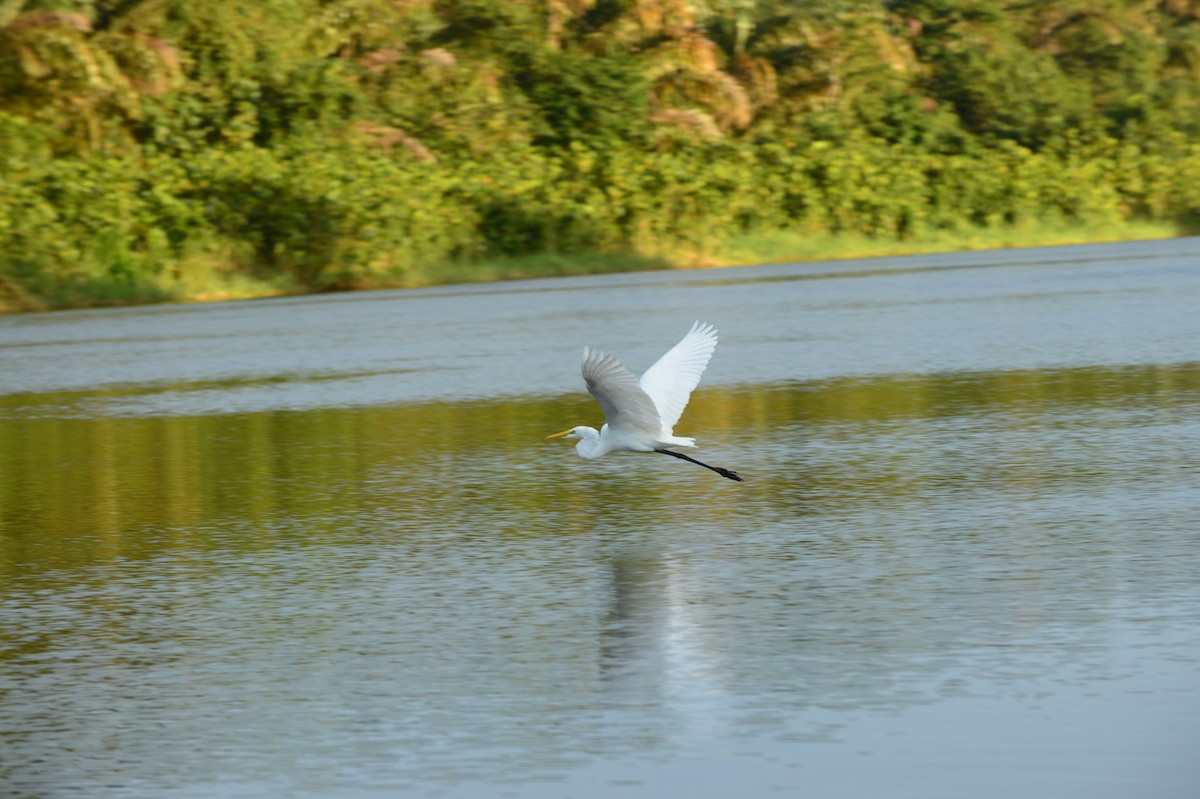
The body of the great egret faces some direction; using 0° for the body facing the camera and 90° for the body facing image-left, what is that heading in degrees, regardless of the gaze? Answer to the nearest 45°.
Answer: approximately 90°
